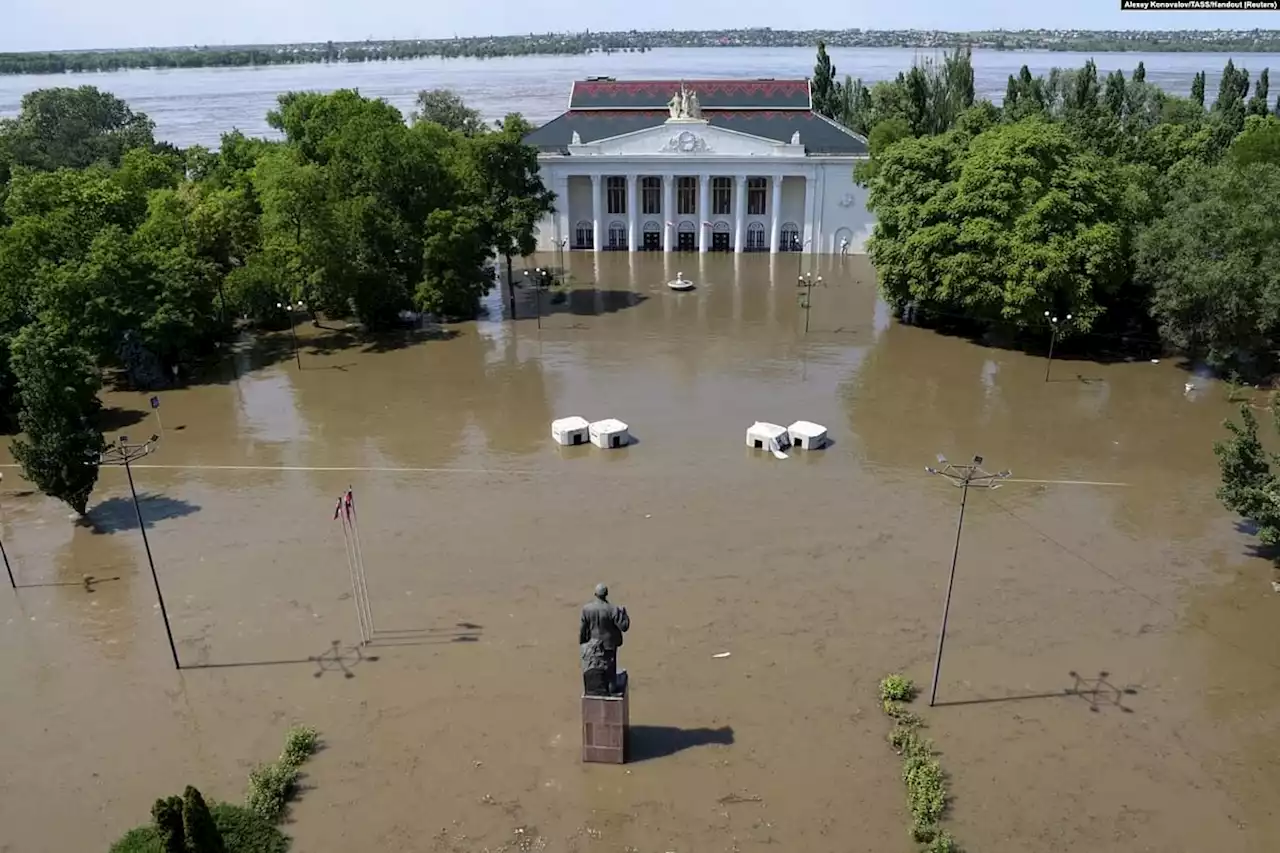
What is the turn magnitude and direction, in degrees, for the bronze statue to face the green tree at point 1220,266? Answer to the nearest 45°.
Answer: approximately 45° to its right

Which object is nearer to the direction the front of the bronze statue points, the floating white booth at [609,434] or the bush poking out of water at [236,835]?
the floating white booth

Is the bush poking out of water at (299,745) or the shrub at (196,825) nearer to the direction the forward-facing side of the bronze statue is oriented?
the bush poking out of water

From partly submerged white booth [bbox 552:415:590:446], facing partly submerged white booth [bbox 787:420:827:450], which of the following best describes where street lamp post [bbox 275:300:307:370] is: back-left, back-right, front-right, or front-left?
back-left

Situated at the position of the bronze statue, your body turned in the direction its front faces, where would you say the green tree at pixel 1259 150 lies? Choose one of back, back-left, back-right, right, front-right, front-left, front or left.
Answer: front-right

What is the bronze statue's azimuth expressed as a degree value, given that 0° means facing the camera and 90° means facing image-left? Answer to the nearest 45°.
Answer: approximately 180°

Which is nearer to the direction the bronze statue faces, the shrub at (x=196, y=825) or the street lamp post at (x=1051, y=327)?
the street lamp post

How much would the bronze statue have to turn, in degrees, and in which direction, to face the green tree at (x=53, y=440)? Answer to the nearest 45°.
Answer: approximately 45° to its left

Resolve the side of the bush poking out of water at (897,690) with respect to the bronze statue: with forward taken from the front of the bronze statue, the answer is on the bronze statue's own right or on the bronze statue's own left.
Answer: on the bronze statue's own right

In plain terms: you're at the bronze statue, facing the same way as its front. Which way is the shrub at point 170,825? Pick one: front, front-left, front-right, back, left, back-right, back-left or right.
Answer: back-left

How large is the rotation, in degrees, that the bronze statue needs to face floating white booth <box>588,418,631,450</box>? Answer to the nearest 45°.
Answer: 0° — it already faces it

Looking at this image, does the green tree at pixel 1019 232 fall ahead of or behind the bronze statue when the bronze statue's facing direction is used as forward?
ahead

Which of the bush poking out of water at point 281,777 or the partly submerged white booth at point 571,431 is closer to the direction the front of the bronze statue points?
the partly submerged white booth

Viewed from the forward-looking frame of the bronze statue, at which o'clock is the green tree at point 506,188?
The green tree is roughly at 12 o'clock from the bronze statue.

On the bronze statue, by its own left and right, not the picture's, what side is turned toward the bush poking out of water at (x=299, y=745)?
left
